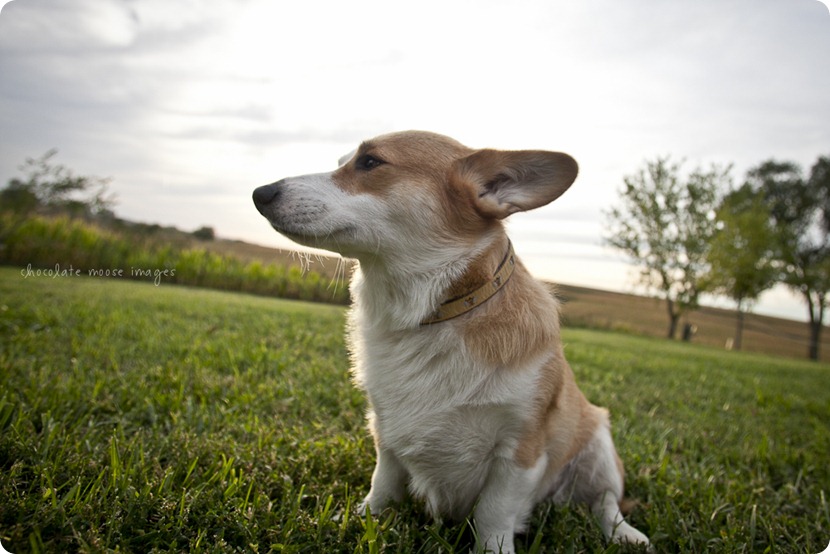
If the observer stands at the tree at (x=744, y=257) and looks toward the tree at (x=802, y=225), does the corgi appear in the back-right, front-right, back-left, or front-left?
back-right

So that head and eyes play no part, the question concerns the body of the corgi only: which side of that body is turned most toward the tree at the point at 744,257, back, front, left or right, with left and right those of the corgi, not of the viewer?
back

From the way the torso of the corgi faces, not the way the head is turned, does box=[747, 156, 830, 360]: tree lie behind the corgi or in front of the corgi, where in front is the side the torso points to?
behind
